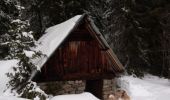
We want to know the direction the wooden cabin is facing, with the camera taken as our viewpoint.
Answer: facing the viewer and to the right of the viewer

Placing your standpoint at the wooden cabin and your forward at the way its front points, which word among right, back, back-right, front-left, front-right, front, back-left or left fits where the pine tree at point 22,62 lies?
right
